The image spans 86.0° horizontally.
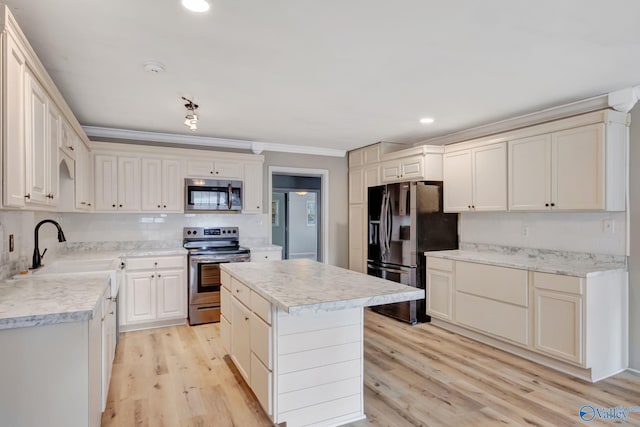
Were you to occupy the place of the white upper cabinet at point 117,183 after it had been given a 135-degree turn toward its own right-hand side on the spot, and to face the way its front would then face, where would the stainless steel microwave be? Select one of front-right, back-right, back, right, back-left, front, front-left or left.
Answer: back-right

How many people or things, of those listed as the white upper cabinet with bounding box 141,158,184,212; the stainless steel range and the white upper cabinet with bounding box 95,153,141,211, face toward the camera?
3

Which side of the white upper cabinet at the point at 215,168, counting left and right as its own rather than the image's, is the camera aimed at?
front

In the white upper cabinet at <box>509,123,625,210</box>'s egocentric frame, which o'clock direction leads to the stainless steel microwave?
The stainless steel microwave is roughly at 1 o'clock from the white upper cabinet.

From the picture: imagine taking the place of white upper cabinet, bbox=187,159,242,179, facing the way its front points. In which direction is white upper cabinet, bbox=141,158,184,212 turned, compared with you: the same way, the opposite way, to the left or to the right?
the same way

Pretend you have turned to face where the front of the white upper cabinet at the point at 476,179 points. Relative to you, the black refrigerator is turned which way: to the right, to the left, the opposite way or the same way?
the same way

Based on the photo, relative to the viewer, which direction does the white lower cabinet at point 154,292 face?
toward the camera

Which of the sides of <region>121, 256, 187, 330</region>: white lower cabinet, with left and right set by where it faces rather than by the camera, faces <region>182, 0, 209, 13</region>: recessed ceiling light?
front

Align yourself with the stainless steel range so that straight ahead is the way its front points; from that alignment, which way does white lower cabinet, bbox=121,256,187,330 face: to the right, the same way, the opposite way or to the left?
the same way

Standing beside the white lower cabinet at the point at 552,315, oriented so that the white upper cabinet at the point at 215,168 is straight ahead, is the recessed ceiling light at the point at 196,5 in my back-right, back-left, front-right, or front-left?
front-left

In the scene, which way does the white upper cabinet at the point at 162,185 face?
toward the camera

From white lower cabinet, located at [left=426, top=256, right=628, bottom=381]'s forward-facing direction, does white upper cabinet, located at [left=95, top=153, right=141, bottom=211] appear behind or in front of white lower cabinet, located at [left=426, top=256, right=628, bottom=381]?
in front

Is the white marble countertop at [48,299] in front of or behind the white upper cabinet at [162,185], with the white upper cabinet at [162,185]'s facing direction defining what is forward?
in front

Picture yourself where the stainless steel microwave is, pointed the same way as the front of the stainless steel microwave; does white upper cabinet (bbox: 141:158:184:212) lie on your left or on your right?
on your right

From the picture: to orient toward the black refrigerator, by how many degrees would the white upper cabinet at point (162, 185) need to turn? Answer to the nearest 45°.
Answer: approximately 45° to its left
